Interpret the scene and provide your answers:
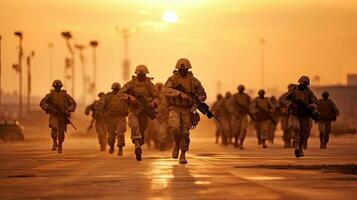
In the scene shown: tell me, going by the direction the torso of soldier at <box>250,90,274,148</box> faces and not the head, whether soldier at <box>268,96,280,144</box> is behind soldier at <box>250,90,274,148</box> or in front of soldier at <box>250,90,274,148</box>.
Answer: behind

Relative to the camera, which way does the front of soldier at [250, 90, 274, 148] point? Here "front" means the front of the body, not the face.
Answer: toward the camera

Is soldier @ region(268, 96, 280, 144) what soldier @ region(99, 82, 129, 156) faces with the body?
no

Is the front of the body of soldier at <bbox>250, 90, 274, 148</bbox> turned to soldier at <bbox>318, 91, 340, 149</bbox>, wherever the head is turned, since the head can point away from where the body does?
no

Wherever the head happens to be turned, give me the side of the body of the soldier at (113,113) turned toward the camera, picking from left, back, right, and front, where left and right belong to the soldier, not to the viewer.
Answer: front

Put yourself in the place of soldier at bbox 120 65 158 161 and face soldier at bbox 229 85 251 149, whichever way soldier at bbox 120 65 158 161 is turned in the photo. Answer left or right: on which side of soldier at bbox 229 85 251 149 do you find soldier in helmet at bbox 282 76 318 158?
right

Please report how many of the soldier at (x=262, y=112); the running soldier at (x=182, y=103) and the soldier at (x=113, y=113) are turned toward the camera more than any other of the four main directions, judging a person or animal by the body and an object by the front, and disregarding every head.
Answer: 3

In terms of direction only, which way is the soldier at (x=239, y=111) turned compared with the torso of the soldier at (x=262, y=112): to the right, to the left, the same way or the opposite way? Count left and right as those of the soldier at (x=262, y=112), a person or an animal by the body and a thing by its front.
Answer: the same way

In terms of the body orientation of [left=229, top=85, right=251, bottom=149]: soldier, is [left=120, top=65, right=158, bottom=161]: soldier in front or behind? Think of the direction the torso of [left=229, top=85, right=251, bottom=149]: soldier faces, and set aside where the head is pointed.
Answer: in front

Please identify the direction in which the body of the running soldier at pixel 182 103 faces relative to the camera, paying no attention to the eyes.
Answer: toward the camera

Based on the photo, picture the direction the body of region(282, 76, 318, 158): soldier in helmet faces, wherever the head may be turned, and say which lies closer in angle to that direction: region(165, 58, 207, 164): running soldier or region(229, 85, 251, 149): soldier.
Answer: the running soldier

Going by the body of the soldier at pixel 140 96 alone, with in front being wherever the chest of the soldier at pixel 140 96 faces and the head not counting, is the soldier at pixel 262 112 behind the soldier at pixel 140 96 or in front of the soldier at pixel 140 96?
behind

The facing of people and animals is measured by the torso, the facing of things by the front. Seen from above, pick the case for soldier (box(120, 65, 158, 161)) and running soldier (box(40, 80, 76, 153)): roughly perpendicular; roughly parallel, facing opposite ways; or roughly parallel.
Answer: roughly parallel

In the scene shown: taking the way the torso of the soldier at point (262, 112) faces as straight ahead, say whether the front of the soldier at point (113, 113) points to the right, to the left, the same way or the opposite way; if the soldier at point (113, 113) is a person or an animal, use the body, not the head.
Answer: the same way

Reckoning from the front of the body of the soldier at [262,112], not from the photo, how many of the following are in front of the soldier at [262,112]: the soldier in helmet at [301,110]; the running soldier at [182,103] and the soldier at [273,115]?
2

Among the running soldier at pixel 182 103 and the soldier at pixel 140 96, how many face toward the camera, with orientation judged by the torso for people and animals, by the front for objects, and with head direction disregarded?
2

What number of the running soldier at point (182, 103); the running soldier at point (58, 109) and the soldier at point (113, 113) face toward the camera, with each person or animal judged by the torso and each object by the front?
3

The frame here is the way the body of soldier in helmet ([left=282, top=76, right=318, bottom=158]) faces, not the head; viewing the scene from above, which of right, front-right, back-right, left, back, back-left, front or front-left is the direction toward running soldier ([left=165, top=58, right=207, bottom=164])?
front-right
